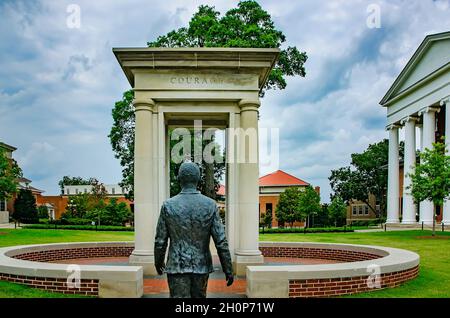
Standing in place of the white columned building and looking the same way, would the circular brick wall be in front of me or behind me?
in front

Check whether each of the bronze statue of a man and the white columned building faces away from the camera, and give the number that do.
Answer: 1

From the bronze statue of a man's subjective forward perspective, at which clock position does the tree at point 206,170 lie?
The tree is roughly at 12 o'clock from the bronze statue of a man.

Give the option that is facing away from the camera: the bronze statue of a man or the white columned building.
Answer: the bronze statue of a man

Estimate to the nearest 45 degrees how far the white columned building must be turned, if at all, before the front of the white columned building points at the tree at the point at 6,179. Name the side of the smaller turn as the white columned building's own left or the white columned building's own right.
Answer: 0° — it already faces it

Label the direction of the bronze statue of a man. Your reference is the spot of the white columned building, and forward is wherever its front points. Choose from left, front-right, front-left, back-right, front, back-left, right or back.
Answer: front-left

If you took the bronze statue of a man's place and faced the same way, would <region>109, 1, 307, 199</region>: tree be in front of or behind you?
in front

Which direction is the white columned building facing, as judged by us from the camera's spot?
facing the viewer and to the left of the viewer

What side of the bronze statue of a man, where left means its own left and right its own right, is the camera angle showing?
back

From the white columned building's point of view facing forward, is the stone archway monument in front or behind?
in front

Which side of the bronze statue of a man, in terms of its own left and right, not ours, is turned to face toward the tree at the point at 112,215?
front

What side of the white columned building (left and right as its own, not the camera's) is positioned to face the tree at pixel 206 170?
front
